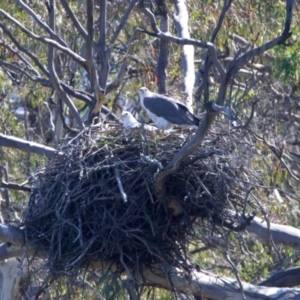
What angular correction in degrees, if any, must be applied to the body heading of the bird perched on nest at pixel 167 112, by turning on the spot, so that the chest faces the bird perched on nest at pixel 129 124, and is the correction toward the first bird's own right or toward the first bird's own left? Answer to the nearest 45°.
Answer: approximately 45° to the first bird's own left

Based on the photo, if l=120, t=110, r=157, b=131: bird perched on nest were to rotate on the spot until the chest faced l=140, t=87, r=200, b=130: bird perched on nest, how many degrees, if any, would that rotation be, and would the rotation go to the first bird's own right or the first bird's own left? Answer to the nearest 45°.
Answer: approximately 135° to the first bird's own right

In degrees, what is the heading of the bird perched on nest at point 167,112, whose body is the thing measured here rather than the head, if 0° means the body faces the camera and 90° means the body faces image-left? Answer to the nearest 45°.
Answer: approximately 90°

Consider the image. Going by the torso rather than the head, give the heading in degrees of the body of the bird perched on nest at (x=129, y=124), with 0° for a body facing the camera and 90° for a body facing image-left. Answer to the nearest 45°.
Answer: approximately 90°

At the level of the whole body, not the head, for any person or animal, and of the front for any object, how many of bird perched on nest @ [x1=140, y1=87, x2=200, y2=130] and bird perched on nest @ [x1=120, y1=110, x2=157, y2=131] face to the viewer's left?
2
